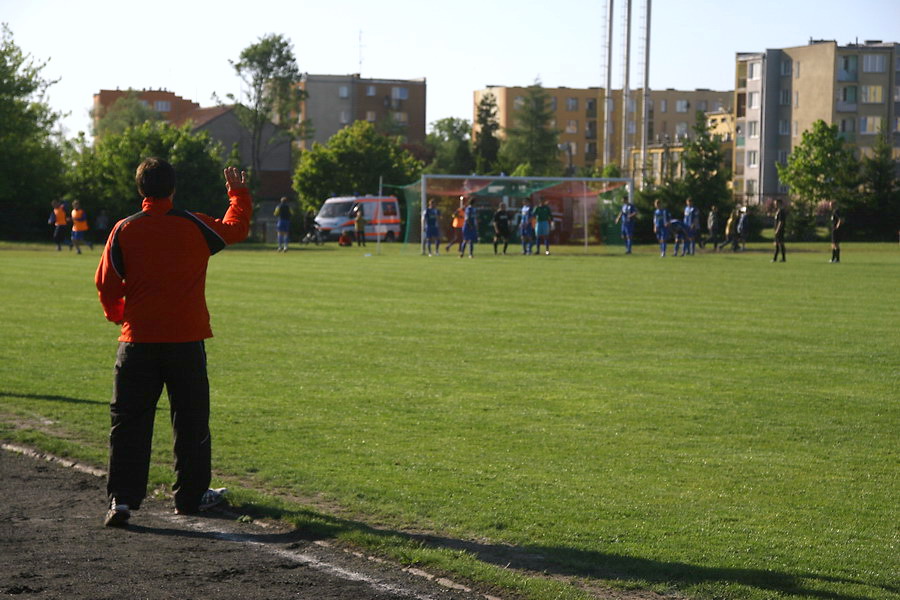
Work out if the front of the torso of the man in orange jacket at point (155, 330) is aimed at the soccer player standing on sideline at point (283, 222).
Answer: yes

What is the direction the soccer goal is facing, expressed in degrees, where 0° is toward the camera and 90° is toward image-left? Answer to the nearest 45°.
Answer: approximately 0°

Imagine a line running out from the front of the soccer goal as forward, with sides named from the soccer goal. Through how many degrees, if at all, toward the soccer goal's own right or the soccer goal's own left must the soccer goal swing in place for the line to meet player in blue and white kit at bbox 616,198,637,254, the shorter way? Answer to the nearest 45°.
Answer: approximately 45° to the soccer goal's own left

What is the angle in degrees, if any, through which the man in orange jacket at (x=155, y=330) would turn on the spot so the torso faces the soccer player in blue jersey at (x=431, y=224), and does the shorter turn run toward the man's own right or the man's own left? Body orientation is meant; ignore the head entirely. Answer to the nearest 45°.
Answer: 0° — they already face them

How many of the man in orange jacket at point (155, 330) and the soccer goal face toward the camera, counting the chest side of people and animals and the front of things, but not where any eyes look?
1

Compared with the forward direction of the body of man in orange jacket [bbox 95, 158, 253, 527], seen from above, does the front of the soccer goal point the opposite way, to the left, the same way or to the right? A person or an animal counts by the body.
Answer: the opposite way

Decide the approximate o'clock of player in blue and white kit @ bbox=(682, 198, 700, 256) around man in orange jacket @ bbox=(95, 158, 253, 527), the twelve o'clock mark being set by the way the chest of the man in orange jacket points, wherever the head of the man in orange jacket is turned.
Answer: The player in blue and white kit is roughly at 1 o'clock from the man in orange jacket.

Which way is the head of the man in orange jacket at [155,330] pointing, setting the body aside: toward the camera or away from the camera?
away from the camera

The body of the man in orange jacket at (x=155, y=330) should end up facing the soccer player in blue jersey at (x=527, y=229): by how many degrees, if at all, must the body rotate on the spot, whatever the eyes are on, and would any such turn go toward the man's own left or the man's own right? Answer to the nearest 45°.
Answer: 0° — they already face them

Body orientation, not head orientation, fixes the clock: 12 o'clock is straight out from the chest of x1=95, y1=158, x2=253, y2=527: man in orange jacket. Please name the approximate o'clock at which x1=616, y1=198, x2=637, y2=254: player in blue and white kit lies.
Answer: The player in blue and white kit is roughly at 1 o'clock from the man in orange jacket.

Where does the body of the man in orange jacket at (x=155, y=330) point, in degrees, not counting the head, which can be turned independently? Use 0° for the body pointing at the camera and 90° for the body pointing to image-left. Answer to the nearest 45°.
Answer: approximately 180°

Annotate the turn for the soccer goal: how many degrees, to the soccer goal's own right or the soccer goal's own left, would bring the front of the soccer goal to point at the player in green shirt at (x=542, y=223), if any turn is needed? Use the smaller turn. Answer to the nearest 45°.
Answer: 0° — it already faces them
